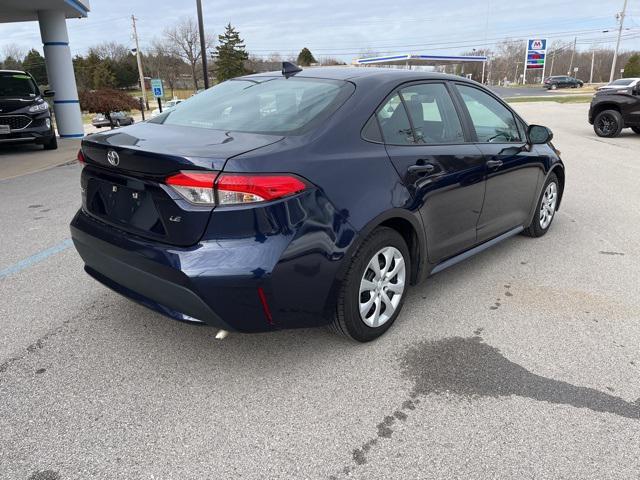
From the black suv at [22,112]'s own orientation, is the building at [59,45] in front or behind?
behind

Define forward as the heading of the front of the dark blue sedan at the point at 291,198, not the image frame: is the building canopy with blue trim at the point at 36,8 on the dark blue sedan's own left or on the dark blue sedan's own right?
on the dark blue sedan's own left

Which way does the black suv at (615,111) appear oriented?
to the viewer's left

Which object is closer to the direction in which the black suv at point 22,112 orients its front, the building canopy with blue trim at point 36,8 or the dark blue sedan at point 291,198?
the dark blue sedan

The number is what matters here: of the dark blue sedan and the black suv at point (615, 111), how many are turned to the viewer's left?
1

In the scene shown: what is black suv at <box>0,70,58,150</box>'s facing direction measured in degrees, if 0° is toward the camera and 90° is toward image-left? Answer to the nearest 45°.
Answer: approximately 0°

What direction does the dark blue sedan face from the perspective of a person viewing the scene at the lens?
facing away from the viewer and to the right of the viewer
